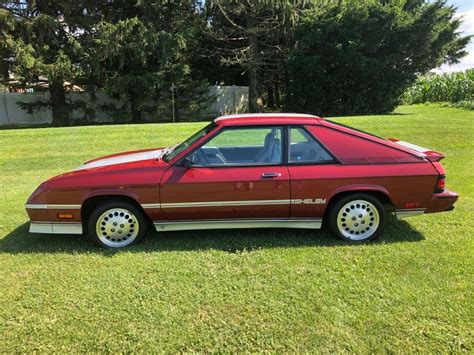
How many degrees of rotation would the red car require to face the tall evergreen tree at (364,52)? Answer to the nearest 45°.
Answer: approximately 90° to its right

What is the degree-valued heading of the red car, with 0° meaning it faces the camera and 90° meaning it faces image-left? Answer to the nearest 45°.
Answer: approximately 90°

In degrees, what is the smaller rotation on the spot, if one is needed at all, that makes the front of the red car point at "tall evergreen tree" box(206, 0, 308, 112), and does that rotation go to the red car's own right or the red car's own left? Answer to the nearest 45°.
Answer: approximately 90° to the red car's own right

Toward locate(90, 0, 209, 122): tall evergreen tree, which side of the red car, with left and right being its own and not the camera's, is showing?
right
